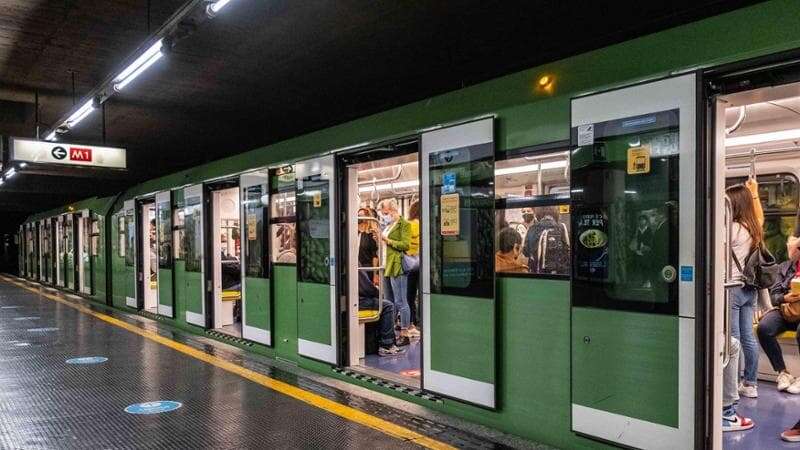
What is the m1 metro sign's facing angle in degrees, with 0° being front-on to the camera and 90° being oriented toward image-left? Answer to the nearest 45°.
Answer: approximately 0°

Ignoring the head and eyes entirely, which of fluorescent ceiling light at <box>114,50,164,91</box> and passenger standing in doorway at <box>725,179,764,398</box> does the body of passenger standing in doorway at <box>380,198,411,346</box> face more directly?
the fluorescent ceiling light

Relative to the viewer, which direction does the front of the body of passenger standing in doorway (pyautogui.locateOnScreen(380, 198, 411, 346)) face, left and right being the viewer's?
facing to the left of the viewer

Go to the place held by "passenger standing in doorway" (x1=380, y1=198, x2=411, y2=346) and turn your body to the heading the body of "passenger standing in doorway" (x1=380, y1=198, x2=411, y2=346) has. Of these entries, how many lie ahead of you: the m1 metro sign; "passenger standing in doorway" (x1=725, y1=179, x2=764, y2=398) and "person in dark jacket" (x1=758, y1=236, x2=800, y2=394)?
1

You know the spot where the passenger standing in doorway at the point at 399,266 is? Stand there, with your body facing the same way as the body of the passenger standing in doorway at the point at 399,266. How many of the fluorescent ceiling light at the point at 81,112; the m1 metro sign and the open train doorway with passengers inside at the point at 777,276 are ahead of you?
2

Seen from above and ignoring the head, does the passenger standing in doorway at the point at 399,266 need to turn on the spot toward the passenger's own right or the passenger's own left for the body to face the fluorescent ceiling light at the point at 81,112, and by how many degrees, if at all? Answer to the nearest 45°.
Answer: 0° — they already face it

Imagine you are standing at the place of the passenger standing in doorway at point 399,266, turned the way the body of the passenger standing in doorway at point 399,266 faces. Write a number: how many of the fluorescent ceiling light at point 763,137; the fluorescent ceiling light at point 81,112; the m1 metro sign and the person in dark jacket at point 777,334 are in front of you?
2
